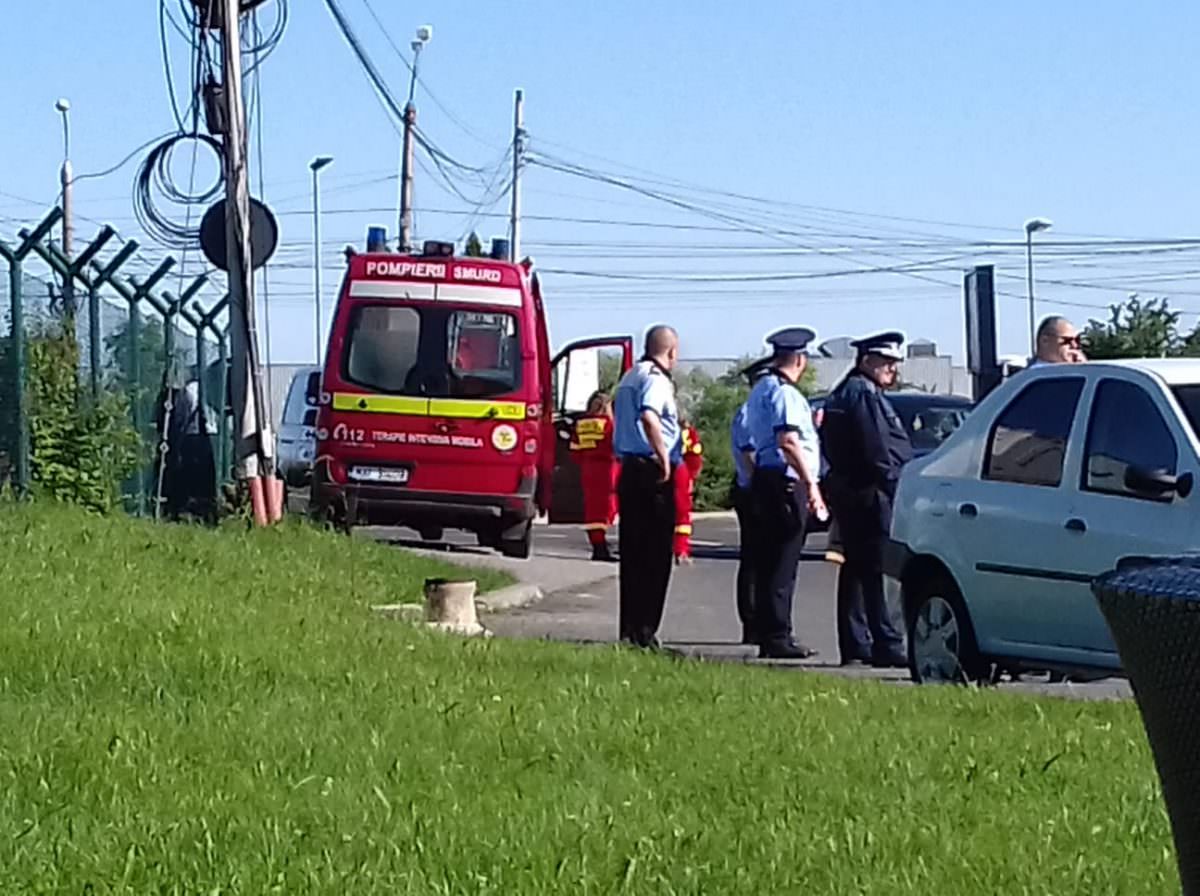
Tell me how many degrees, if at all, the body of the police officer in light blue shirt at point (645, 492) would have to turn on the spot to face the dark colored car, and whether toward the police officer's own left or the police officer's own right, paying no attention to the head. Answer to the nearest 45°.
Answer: approximately 45° to the police officer's own left

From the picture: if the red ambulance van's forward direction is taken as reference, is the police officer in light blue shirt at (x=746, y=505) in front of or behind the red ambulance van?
behind

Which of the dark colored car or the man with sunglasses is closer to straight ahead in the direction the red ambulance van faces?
the dark colored car

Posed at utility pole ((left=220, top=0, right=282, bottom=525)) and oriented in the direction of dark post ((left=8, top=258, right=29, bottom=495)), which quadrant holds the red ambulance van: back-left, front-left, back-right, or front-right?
back-right

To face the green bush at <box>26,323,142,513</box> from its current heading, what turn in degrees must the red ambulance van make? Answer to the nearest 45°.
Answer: approximately 135° to its left

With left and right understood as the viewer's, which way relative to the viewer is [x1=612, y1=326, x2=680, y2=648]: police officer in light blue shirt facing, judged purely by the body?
facing away from the viewer and to the right of the viewer

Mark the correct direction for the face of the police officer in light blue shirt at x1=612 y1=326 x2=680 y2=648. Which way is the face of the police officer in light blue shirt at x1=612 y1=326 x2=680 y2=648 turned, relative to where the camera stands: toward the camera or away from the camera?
away from the camera

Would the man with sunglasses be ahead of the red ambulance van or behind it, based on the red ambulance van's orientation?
behind

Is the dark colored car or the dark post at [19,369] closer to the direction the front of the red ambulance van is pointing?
the dark colored car

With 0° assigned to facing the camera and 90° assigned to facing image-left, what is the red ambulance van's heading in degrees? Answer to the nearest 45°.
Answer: approximately 180°

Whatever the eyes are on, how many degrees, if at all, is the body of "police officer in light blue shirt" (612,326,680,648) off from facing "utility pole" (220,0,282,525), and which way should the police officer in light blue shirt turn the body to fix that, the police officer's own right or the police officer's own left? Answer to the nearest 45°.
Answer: approximately 90° to the police officer's own left
